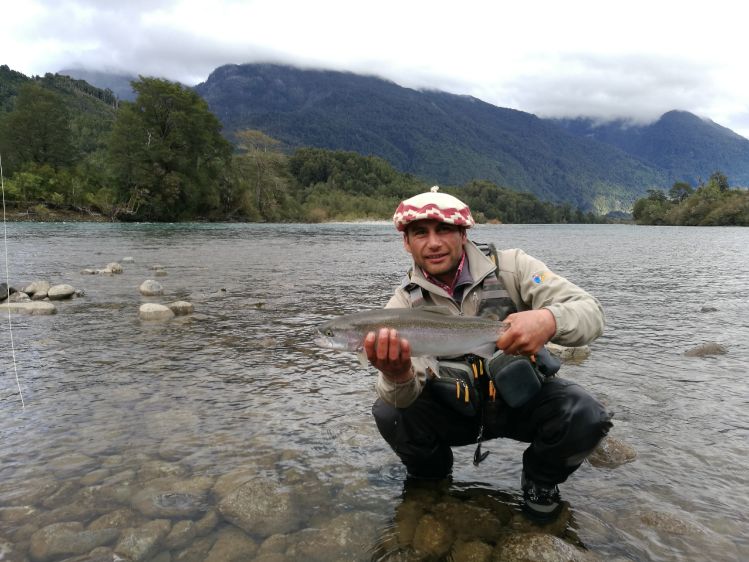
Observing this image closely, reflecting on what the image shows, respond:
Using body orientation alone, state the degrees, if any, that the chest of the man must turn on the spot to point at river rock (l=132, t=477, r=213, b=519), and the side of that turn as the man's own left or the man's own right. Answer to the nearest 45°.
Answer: approximately 90° to the man's own right

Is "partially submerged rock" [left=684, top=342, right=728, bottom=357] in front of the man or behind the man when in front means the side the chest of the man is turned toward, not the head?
behind

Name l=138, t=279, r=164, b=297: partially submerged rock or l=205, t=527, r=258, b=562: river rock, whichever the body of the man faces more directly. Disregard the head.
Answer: the river rock

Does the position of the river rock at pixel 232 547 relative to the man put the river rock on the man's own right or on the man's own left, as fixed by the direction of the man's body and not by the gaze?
on the man's own right

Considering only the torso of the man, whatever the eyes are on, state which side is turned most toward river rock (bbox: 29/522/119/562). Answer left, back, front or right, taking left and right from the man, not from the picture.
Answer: right

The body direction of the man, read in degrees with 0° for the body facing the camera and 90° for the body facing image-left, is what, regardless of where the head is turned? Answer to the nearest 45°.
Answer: approximately 0°

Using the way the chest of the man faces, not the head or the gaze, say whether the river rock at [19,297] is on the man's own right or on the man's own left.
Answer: on the man's own right

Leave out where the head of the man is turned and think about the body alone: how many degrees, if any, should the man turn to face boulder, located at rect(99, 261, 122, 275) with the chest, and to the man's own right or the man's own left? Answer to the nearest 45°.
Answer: approximately 135° to the man's own right

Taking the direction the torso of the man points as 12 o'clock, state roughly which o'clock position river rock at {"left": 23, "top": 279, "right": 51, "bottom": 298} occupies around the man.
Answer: The river rock is roughly at 4 o'clock from the man.

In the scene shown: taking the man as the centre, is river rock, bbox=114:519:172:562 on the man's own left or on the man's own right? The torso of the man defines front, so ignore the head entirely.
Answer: on the man's own right

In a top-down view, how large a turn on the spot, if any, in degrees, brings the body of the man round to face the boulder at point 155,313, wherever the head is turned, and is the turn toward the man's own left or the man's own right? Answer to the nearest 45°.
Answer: approximately 135° to the man's own right
